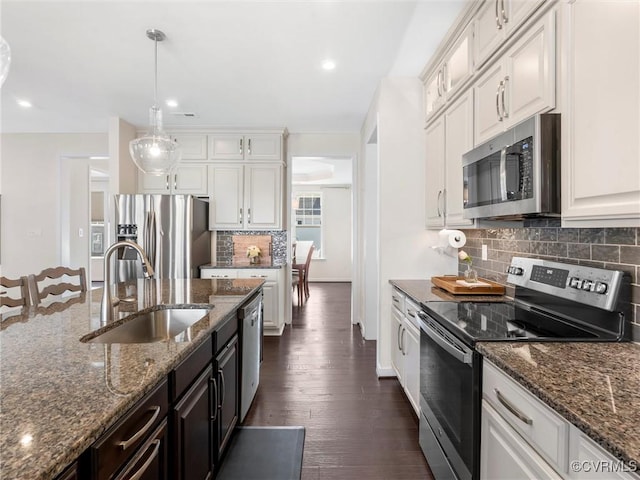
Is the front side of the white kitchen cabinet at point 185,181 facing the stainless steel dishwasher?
yes

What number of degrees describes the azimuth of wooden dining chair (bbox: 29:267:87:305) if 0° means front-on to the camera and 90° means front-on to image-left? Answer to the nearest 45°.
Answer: approximately 315°

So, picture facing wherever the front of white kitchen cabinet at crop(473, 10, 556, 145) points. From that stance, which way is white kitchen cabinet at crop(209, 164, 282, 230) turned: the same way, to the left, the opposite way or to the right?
to the left

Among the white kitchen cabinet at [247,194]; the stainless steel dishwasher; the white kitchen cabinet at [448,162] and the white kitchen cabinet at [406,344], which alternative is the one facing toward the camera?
the white kitchen cabinet at [247,194]

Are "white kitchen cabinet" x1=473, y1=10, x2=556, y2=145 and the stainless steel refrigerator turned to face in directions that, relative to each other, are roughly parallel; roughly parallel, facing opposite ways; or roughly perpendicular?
roughly perpendicular

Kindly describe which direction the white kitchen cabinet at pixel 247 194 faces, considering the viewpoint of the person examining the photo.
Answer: facing the viewer

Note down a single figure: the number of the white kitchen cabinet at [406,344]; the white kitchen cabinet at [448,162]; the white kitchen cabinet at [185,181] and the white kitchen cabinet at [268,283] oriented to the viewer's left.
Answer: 2

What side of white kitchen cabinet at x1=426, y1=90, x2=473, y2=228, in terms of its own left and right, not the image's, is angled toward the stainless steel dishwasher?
front

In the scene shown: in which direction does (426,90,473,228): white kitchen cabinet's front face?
to the viewer's left

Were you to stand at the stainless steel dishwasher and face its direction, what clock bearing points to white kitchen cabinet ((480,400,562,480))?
The white kitchen cabinet is roughly at 2 o'clock from the stainless steel dishwasher.

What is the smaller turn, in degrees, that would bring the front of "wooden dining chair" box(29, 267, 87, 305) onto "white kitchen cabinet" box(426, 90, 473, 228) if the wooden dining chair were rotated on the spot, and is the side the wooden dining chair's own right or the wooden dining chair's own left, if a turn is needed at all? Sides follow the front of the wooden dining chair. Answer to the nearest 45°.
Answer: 0° — it already faces it

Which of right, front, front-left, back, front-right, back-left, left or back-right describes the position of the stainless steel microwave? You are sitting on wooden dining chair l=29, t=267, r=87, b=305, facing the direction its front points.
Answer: front

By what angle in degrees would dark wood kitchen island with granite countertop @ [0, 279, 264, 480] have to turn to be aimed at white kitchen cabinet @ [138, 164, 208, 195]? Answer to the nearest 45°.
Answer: approximately 135° to its left

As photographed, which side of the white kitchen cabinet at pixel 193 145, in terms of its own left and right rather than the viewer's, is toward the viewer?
front

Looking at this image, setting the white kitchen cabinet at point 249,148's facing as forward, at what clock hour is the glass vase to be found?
The glass vase is roughly at 11 o'clock from the white kitchen cabinet.

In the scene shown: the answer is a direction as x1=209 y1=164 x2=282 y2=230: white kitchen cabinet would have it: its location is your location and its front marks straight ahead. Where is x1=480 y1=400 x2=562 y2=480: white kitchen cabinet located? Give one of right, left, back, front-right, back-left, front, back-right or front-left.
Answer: front
